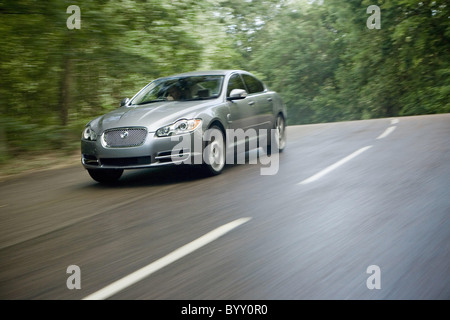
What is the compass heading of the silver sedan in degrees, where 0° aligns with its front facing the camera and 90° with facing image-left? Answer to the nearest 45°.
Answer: approximately 45°
